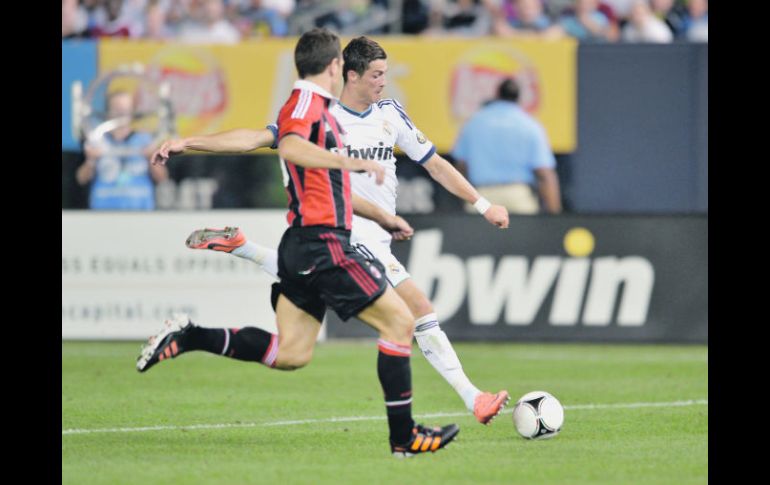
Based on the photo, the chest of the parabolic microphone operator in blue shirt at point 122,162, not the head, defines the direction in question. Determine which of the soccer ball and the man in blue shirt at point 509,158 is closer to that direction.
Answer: the soccer ball

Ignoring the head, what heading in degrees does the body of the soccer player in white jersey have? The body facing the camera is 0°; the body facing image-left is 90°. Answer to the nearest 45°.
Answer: approximately 315°

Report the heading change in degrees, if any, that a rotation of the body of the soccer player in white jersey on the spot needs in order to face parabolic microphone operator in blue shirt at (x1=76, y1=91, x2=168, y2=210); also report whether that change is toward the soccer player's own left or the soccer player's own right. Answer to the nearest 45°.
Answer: approximately 135° to the soccer player's own left

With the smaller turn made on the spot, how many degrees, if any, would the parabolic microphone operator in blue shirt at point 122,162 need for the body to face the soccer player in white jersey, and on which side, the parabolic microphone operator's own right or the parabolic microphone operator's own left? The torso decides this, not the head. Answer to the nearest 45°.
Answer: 0° — they already face them

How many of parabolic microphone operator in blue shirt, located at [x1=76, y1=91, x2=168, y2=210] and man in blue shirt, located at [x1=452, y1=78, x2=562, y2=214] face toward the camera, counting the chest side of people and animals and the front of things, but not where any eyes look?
1

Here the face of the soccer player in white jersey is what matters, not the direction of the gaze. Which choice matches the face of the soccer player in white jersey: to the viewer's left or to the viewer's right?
to the viewer's right

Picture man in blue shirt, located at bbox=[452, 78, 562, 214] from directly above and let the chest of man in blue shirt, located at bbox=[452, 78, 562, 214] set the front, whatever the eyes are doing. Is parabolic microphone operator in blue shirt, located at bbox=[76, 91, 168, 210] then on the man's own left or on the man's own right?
on the man's own left

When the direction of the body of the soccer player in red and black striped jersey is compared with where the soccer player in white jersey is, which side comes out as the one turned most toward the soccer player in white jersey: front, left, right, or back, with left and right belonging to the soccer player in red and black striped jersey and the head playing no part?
left

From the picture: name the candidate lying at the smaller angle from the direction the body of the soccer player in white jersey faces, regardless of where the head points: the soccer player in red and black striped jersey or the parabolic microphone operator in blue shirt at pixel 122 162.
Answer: the soccer player in red and black striped jersey

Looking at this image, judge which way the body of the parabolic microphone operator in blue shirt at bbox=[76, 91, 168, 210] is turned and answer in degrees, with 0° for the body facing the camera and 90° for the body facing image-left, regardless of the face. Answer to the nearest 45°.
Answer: approximately 0°

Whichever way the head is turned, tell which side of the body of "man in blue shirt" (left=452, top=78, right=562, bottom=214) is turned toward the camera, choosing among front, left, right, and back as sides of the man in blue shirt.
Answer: back

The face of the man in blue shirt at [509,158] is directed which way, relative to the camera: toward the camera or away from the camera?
away from the camera

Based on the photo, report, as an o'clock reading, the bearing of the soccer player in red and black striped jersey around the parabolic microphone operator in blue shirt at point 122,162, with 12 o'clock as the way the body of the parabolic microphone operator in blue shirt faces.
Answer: The soccer player in red and black striped jersey is roughly at 12 o'clock from the parabolic microphone operator in blue shirt.

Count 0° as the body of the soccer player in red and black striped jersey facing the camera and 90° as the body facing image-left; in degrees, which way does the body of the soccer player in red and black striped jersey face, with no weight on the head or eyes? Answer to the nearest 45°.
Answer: approximately 270°
